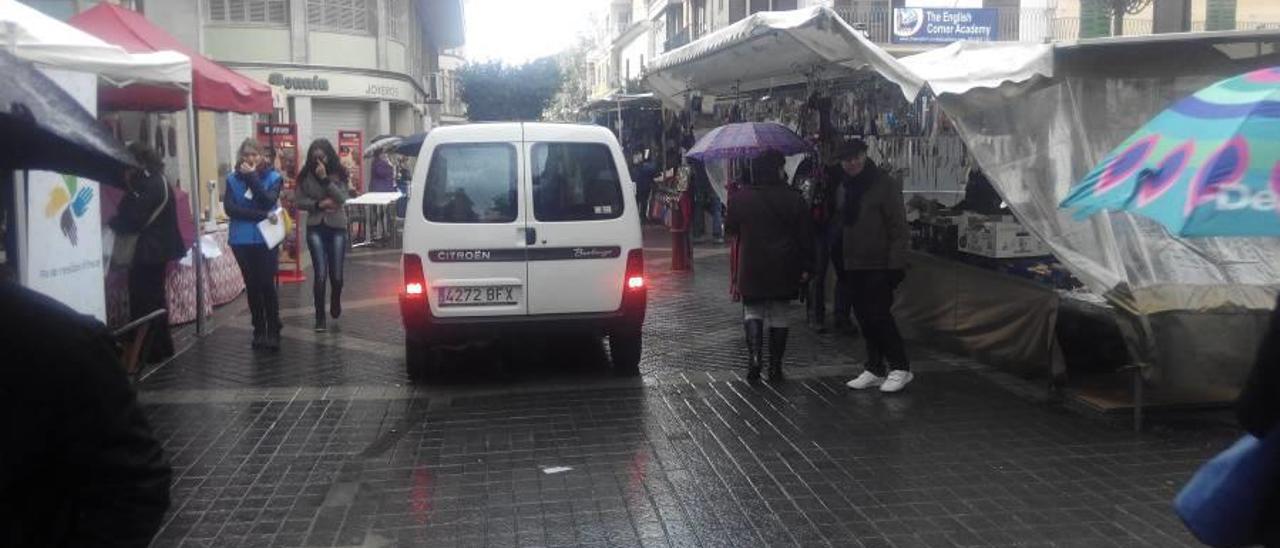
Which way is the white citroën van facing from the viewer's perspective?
away from the camera

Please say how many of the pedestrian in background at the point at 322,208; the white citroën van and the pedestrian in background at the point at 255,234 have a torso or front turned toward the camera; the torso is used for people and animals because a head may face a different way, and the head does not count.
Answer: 2

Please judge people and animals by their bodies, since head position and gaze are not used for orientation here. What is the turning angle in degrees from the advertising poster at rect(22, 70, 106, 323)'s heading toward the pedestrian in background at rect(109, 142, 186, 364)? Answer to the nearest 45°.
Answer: approximately 135° to its left

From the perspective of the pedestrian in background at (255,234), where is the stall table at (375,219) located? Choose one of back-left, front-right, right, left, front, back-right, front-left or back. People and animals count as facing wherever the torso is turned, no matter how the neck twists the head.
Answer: back

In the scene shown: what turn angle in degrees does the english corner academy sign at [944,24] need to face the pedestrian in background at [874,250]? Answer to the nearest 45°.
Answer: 0° — it already faces them

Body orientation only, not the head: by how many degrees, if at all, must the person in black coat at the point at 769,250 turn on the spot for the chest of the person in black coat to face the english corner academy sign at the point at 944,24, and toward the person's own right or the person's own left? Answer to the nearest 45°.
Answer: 0° — they already face it

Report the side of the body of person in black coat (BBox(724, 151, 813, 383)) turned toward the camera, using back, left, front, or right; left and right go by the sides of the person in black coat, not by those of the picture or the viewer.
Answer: back

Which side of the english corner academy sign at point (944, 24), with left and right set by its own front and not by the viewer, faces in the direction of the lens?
front

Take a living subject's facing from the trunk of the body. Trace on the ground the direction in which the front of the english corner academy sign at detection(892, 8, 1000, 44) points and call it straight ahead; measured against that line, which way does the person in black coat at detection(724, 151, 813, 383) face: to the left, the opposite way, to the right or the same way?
the opposite way

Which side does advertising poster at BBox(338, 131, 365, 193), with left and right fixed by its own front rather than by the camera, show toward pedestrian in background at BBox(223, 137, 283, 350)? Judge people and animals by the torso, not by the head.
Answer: front

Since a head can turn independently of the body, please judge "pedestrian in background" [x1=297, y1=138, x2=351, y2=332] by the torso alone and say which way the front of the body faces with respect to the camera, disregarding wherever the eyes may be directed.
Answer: toward the camera

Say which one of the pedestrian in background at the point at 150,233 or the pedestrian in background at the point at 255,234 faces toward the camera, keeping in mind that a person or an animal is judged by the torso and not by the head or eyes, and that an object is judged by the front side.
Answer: the pedestrian in background at the point at 255,234

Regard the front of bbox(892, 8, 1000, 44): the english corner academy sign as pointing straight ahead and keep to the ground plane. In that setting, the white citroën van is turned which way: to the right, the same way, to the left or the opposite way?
the opposite way

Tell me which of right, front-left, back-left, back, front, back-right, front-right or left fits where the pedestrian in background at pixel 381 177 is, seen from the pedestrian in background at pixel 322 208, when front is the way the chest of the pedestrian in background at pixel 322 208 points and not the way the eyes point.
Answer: back

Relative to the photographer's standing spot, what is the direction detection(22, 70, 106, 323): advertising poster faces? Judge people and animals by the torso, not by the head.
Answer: facing the viewer and to the right of the viewer

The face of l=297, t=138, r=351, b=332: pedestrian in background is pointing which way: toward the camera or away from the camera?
toward the camera

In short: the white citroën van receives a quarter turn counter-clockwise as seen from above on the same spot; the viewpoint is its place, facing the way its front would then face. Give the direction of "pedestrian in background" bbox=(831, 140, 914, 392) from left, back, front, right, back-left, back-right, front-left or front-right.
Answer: back
